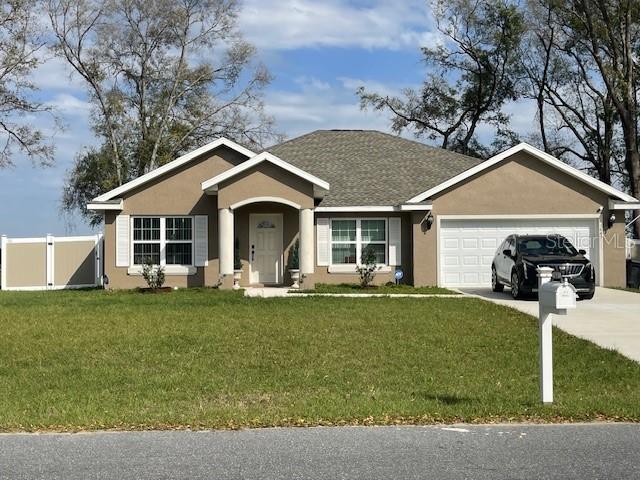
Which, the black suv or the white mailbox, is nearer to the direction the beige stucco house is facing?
the white mailbox

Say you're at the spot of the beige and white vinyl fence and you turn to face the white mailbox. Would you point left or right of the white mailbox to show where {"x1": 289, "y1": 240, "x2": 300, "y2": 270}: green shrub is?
left

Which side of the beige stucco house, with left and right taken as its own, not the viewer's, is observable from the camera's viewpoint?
front

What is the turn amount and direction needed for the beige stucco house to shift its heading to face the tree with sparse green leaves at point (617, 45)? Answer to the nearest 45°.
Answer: approximately 135° to its left

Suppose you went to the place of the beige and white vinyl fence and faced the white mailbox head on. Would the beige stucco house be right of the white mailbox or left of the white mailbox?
left

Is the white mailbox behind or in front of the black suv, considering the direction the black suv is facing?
in front

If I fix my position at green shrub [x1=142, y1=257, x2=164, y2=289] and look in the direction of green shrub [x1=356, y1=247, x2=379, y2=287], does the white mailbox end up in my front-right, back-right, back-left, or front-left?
front-right

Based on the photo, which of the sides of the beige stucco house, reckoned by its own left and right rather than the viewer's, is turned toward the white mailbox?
front

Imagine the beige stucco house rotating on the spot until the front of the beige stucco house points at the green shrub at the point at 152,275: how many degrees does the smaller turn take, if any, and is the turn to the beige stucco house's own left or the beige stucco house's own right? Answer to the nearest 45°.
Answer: approximately 90° to the beige stucco house's own right

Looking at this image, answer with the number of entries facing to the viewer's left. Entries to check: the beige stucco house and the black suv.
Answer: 0
